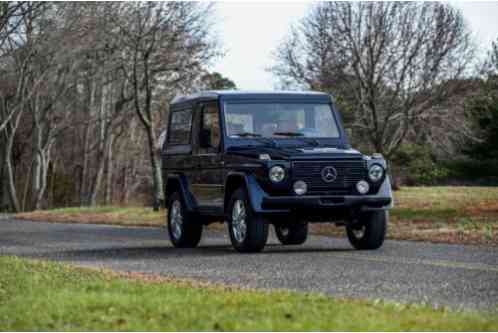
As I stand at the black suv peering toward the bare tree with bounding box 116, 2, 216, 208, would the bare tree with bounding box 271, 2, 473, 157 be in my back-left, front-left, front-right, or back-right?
front-right

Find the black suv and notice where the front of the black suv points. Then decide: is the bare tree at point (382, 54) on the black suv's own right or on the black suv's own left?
on the black suv's own left

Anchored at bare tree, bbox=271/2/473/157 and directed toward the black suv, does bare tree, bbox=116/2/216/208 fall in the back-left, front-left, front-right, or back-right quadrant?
front-right

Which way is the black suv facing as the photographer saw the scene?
facing the viewer and to the right of the viewer

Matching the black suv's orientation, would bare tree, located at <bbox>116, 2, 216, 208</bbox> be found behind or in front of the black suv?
behind

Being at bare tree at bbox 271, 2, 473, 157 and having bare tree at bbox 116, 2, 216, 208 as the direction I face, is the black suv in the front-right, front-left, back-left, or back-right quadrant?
front-left
